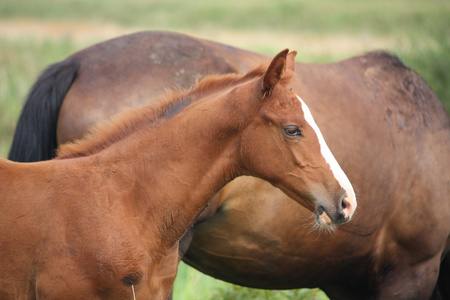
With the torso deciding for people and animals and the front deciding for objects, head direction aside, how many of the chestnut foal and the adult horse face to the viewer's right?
2

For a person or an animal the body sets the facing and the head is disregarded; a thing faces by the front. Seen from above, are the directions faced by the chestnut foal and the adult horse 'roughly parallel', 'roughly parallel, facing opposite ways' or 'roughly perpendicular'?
roughly parallel

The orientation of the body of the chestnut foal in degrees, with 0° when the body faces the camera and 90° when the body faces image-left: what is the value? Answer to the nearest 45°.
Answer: approximately 270°

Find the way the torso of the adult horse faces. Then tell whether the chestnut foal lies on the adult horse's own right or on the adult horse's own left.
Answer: on the adult horse's own right

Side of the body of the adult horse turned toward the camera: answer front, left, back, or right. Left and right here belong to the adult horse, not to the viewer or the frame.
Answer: right

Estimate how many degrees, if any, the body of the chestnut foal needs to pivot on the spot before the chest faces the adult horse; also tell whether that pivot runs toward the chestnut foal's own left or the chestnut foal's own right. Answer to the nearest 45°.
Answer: approximately 45° to the chestnut foal's own left
